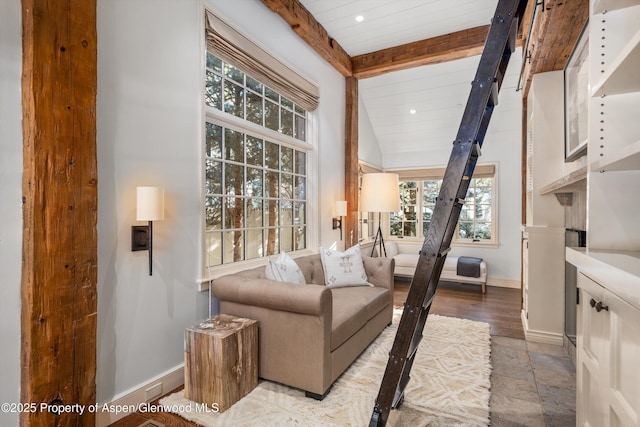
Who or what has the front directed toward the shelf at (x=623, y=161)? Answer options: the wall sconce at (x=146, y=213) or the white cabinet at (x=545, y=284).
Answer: the wall sconce

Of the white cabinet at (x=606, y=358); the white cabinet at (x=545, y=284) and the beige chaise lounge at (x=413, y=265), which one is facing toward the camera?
the beige chaise lounge

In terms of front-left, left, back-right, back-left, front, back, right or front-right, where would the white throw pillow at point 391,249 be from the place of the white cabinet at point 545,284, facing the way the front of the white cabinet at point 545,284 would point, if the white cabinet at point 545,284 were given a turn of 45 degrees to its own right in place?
front

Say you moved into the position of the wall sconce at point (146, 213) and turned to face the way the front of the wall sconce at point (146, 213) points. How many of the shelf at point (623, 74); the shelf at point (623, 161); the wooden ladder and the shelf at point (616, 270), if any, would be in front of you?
4

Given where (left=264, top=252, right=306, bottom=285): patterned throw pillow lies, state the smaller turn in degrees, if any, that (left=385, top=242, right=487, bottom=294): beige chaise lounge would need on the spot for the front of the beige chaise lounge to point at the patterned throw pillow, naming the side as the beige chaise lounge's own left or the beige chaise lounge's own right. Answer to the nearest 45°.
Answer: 0° — it already faces it

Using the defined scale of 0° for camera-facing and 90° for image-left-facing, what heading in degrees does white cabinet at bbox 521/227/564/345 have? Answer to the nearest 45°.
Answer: approximately 90°

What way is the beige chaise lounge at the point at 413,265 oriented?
toward the camera

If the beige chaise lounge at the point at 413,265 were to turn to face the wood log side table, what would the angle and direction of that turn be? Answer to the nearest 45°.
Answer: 0° — it already faces it

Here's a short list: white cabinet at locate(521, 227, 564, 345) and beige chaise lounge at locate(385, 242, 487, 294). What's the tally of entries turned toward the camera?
1

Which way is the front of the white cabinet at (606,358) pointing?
to the viewer's left

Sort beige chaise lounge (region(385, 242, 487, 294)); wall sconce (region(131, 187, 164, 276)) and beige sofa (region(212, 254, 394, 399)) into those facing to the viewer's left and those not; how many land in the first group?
0

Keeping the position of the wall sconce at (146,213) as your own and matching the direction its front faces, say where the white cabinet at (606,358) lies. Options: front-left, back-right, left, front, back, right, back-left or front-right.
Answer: front

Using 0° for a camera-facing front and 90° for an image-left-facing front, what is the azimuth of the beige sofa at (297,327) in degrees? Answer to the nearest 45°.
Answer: approximately 315°

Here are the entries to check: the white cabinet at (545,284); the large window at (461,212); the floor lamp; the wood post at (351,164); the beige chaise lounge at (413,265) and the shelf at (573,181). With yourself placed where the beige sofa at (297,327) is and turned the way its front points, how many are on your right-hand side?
0

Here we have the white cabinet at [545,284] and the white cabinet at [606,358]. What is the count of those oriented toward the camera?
0

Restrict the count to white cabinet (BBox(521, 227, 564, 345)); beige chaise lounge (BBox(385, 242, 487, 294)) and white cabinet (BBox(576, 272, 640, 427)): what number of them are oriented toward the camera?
1
